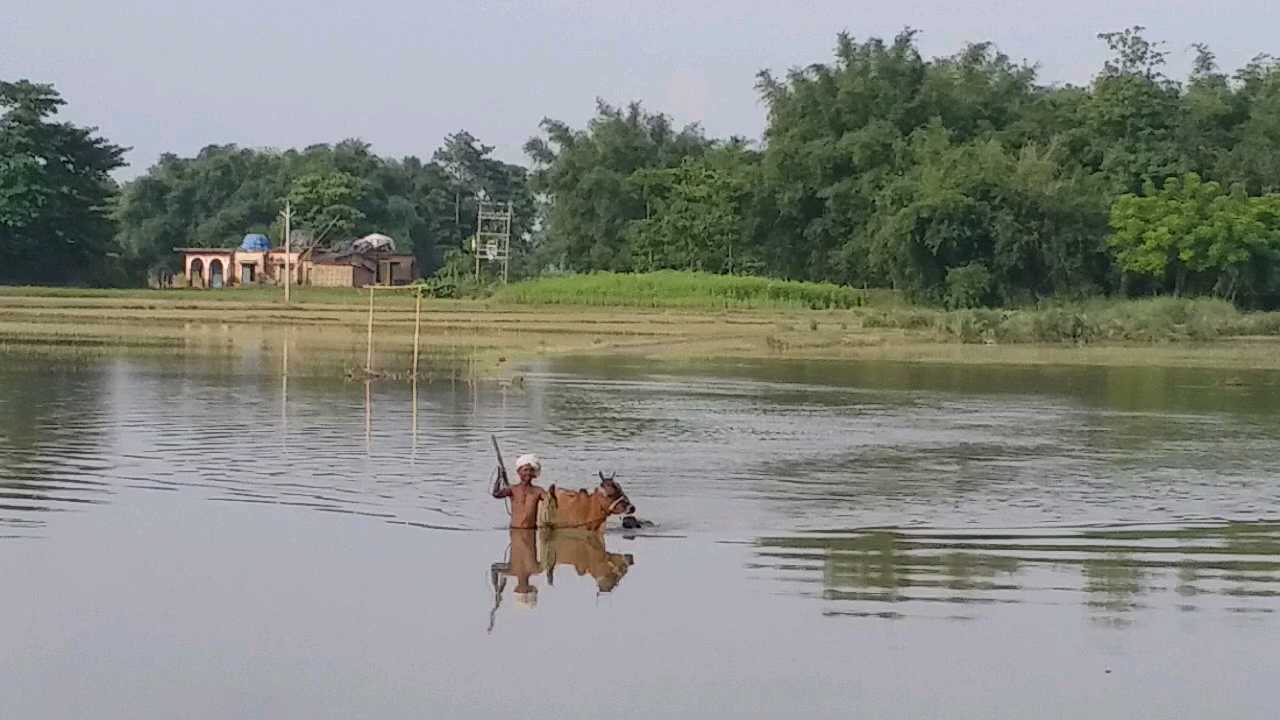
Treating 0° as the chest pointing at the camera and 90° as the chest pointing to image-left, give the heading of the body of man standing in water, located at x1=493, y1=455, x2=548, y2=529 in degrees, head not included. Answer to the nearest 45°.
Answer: approximately 0°

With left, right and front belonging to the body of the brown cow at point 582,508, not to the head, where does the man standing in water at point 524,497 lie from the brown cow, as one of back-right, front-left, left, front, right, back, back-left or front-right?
back

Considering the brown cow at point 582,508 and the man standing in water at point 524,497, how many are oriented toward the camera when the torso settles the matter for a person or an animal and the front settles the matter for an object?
1

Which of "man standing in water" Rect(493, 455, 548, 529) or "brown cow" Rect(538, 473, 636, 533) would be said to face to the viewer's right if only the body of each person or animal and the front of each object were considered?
the brown cow

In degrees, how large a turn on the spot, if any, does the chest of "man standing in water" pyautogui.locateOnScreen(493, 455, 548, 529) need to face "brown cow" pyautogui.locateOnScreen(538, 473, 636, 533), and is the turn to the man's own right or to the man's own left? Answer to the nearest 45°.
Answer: approximately 90° to the man's own left

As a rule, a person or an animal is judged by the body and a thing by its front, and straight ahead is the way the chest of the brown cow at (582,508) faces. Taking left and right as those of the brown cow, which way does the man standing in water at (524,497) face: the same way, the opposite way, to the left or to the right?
to the right

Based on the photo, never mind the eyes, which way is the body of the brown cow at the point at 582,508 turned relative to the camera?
to the viewer's right
